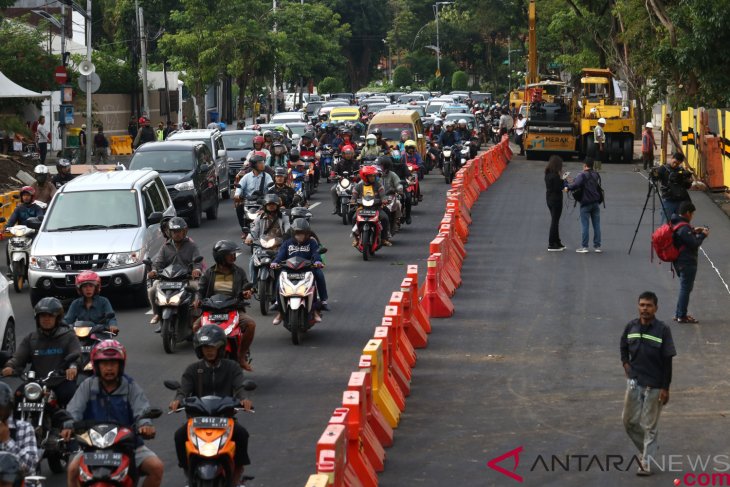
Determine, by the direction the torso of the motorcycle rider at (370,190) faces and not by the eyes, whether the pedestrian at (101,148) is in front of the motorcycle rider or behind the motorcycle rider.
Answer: behind

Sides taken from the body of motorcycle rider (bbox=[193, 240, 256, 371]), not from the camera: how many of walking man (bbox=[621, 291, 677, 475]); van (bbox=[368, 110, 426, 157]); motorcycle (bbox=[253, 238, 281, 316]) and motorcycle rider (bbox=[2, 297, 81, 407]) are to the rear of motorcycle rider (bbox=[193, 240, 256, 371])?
2

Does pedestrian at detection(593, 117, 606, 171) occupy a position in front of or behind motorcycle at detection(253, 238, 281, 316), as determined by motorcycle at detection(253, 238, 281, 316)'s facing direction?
behind

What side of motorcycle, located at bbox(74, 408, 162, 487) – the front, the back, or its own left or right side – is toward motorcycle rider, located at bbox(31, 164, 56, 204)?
back

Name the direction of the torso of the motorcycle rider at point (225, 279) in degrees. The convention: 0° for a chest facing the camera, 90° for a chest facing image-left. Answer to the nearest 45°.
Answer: approximately 0°

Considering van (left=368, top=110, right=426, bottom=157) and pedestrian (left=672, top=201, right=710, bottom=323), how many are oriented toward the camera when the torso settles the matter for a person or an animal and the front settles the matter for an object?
1

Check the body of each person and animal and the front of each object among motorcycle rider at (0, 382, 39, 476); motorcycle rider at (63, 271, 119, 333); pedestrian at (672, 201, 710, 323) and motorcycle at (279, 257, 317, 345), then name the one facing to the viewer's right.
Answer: the pedestrian

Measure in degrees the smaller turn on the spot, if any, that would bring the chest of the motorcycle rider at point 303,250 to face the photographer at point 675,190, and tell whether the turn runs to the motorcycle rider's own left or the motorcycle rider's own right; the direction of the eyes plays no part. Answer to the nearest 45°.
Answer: approximately 135° to the motorcycle rider's own left

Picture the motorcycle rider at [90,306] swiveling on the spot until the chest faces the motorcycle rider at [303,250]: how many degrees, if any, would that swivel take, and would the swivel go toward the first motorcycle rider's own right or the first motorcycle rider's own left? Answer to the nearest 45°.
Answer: approximately 135° to the first motorcycle rider's own left

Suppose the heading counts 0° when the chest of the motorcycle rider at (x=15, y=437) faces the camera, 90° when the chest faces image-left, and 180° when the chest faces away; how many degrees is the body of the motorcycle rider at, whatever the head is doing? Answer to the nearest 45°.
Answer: approximately 0°

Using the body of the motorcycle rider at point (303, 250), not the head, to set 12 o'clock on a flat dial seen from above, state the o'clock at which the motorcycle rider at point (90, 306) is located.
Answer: the motorcycle rider at point (90, 306) is roughly at 1 o'clock from the motorcycle rider at point (303, 250).

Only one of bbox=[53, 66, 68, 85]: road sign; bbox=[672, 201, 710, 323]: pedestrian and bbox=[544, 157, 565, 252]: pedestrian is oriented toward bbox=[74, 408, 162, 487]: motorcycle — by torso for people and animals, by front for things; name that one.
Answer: the road sign
